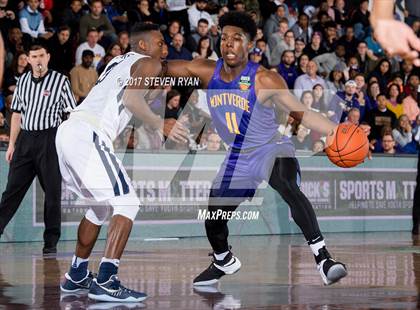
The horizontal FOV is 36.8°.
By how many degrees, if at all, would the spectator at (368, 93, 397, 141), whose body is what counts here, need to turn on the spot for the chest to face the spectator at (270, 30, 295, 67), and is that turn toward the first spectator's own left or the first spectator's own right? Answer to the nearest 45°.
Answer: approximately 90° to the first spectator's own right

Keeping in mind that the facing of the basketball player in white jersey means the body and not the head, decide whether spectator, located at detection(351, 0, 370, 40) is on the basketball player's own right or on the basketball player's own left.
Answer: on the basketball player's own left

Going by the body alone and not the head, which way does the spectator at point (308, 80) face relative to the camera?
toward the camera

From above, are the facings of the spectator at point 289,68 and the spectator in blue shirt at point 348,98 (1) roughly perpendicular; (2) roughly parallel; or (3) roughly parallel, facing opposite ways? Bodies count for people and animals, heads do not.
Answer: roughly parallel

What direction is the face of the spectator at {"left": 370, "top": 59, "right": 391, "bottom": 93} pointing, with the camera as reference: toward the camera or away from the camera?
toward the camera

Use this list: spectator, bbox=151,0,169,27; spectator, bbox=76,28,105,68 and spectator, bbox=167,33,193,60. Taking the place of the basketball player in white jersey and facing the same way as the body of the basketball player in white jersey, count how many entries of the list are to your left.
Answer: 3

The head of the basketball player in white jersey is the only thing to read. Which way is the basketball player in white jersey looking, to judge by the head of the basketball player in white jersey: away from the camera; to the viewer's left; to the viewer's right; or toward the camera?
to the viewer's right

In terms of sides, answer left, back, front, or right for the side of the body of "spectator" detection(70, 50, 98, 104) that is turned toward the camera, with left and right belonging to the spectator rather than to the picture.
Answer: front

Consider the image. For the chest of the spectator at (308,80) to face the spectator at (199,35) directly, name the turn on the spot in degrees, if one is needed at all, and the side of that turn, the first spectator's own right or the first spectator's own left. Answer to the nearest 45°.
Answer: approximately 90° to the first spectator's own right

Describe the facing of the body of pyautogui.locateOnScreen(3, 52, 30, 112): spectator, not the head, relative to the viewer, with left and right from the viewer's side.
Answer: facing the viewer and to the right of the viewer

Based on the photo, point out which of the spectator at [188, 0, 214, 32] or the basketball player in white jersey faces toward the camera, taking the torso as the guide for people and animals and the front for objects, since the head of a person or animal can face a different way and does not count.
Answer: the spectator

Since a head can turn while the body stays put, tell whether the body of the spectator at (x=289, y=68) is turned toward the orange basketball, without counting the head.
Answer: yes

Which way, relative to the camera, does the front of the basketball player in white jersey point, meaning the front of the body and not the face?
to the viewer's right

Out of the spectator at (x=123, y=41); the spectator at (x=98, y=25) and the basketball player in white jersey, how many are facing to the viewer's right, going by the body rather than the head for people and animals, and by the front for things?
1

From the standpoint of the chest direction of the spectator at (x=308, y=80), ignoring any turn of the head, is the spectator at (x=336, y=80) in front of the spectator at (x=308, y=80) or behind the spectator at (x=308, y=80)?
behind

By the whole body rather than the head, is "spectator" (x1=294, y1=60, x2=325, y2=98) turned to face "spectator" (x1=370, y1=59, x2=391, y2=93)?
no

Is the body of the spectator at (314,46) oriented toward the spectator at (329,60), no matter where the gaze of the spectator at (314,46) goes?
no

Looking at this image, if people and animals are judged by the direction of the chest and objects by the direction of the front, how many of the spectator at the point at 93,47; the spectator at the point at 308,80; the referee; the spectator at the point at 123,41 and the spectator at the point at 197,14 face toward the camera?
5

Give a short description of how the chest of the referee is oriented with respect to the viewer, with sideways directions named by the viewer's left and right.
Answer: facing the viewer
